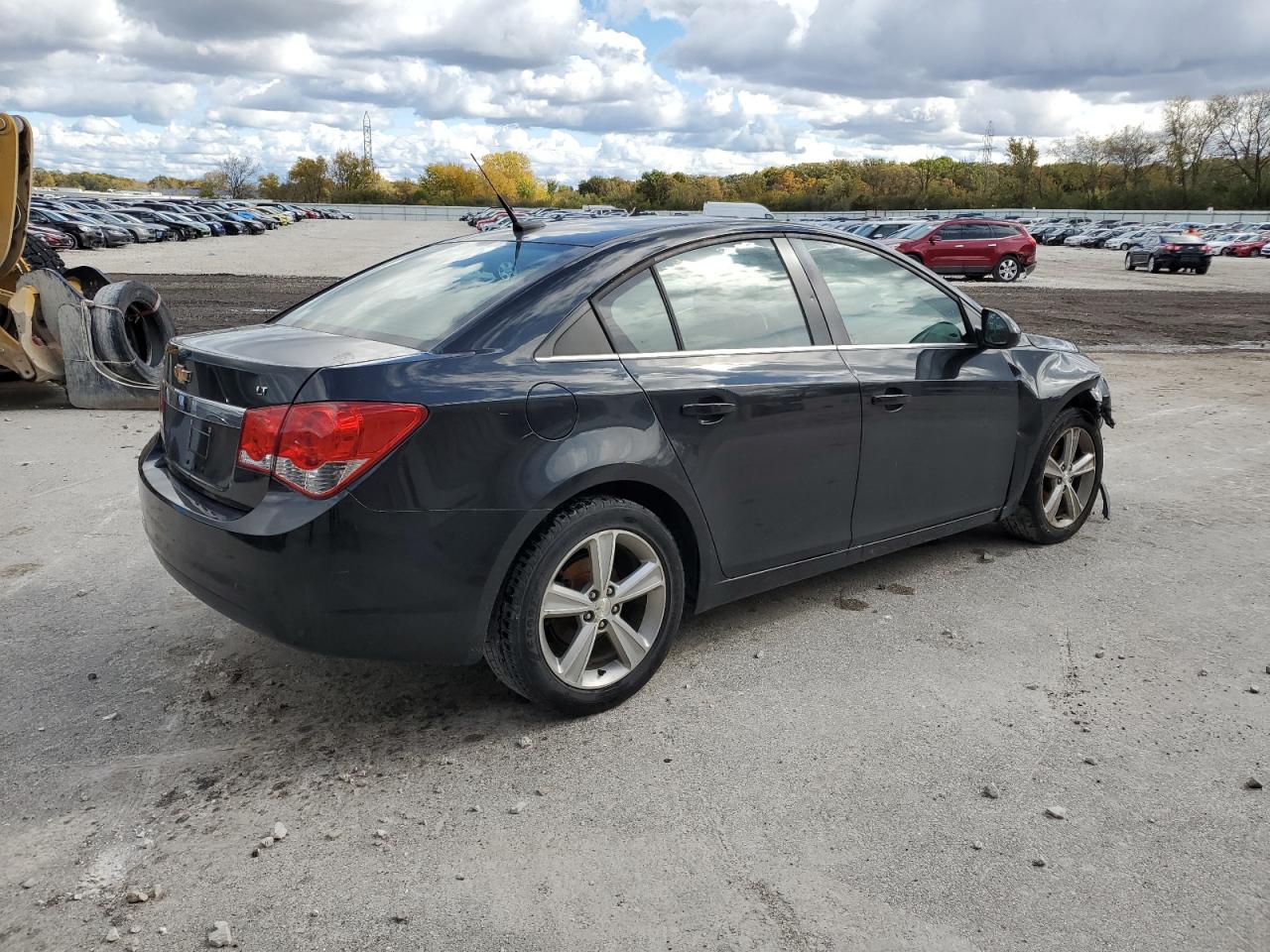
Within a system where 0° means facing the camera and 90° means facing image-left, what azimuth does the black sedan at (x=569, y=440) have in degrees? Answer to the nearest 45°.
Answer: approximately 225°

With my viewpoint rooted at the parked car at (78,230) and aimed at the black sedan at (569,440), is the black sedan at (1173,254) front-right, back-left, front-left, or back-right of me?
front-left

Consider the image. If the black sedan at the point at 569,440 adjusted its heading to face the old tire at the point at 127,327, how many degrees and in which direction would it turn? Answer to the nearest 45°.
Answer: approximately 90° to its left

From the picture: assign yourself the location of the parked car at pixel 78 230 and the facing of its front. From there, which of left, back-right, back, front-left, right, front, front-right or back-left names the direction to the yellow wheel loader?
front-right

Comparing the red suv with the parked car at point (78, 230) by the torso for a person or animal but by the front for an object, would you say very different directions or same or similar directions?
very different directions

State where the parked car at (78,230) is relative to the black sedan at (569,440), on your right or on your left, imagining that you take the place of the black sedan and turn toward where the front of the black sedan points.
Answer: on your left

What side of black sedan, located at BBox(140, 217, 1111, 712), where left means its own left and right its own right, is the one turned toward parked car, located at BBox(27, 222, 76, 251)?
left
